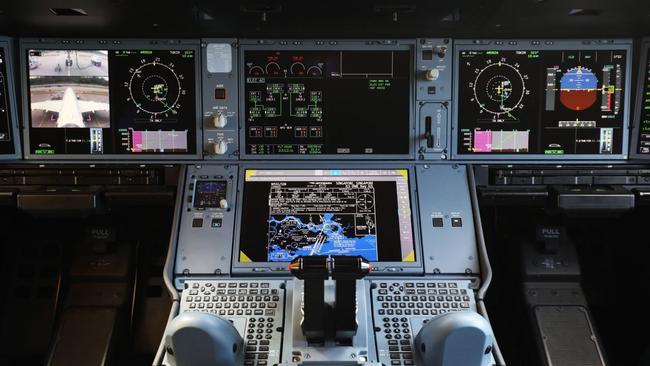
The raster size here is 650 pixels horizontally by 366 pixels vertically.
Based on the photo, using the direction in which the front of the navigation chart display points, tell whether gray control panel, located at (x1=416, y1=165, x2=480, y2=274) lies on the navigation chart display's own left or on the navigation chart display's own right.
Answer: on the navigation chart display's own left

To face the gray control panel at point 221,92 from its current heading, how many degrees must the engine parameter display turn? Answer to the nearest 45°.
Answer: approximately 90° to its right

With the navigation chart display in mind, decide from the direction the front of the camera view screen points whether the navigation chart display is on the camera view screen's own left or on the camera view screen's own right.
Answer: on the camera view screen's own left

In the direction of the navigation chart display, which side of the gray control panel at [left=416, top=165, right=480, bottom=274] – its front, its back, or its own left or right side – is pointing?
right

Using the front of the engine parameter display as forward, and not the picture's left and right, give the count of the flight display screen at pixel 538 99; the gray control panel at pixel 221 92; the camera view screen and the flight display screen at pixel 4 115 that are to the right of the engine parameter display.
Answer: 3

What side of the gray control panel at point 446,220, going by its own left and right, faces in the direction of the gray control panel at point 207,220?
right
